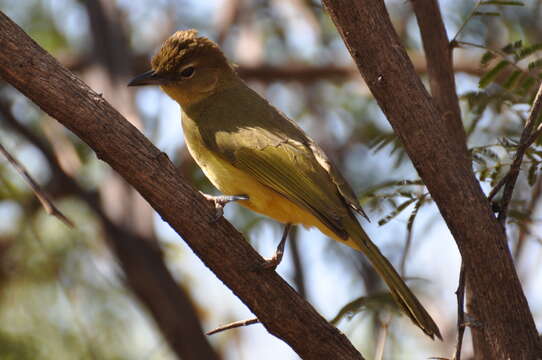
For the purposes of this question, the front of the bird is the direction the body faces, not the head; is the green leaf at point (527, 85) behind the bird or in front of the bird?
behind

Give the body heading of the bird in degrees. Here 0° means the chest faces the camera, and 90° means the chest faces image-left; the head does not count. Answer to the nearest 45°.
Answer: approximately 90°

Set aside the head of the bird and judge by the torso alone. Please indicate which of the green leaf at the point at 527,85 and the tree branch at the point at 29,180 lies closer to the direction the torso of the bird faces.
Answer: the tree branch

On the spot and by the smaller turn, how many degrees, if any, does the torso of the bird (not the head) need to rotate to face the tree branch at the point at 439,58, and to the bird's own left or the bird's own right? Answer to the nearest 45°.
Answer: approximately 135° to the bird's own left

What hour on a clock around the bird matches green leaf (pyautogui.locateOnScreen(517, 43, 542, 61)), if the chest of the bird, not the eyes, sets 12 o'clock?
The green leaf is roughly at 5 o'clock from the bird.

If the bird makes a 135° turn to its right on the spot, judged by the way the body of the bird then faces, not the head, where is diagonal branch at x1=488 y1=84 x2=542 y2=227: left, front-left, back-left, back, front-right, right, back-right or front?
right

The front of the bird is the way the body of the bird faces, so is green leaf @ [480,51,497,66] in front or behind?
behind
